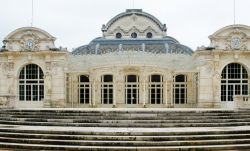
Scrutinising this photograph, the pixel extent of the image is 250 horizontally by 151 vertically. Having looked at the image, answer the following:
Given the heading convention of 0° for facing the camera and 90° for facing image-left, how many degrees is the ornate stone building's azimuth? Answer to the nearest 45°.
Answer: approximately 0°

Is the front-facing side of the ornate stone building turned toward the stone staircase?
yes

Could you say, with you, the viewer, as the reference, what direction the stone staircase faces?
facing the viewer

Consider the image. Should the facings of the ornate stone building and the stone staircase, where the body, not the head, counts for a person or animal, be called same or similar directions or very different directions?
same or similar directions

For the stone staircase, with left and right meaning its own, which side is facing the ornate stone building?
back

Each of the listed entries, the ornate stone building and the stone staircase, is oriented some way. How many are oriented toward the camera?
2
